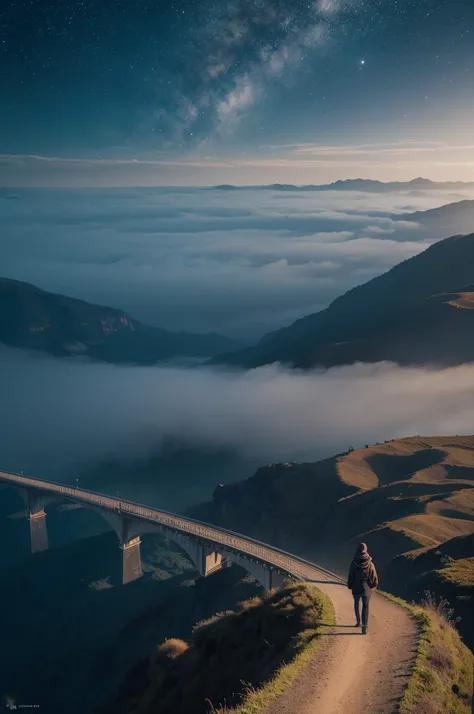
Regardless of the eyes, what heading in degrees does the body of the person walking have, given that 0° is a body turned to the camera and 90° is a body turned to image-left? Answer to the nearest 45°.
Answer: approximately 180°
